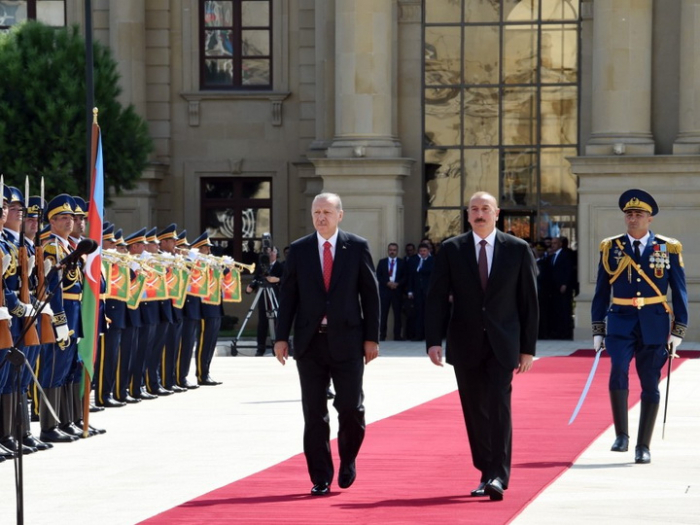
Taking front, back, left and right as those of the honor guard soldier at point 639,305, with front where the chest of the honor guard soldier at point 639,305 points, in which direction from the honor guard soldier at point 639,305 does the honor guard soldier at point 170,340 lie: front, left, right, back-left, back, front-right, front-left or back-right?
back-right

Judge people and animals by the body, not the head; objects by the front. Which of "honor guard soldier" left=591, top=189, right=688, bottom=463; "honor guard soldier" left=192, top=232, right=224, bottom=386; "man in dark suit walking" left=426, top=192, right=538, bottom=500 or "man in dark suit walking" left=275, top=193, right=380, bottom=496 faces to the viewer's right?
"honor guard soldier" left=192, top=232, right=224, bottom=386

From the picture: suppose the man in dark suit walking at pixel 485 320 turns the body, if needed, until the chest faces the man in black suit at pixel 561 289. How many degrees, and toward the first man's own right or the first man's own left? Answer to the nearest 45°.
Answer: approximately 180°

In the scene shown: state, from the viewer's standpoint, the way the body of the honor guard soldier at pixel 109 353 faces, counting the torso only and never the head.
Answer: to the viewer's right

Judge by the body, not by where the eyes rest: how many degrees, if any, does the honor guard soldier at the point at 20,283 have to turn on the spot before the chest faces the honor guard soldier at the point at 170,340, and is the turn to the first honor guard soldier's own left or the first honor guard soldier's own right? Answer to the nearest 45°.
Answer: approximately 135° to the first honor guard soldier's own left

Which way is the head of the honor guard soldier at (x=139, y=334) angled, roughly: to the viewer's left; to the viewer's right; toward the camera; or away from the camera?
to the viewer's right

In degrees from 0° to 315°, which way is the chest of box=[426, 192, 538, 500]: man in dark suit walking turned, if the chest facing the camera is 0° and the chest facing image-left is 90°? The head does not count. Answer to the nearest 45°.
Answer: approximately 0°

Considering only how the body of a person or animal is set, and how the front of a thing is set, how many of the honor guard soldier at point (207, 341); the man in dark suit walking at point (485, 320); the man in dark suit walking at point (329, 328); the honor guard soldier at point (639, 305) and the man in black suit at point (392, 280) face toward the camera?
4

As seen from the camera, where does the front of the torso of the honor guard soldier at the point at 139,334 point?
to the viewer's right

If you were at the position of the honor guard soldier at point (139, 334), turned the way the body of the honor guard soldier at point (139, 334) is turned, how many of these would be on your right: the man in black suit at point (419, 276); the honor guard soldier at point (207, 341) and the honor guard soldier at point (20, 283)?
1

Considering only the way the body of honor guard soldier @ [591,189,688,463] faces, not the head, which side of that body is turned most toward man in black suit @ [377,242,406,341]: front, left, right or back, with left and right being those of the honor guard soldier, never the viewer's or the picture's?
back
